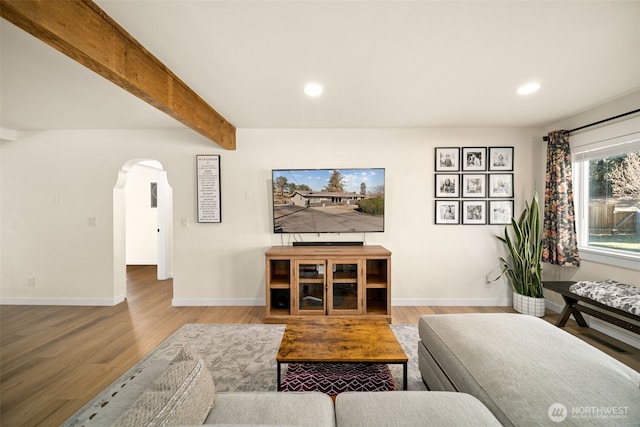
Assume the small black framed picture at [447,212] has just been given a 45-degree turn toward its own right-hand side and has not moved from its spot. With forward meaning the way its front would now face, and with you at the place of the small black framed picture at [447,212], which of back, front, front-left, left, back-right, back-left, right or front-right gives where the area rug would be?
front

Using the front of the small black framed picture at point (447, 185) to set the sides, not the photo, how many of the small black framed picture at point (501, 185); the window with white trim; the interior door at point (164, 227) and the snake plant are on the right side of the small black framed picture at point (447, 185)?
1

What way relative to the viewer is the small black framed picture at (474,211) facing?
toward the camera

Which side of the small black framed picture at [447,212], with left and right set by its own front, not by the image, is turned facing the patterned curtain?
left

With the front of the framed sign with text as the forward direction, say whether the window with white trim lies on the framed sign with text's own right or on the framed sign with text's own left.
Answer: on the framed sign with text's own left

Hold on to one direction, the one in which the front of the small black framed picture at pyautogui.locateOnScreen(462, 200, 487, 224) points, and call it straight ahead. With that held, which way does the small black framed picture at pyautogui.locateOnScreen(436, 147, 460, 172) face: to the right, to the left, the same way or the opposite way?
the same way

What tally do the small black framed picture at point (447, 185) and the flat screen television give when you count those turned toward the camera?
2

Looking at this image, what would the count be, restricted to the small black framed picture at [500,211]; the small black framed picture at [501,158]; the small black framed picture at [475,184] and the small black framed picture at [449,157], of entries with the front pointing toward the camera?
4

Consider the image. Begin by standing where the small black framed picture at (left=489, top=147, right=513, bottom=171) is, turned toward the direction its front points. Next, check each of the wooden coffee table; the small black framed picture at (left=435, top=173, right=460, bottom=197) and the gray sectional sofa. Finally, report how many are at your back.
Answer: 0

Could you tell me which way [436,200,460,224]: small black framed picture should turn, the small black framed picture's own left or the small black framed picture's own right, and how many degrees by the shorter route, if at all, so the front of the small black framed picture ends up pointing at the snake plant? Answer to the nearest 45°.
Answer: approximately 90° to the small black framed picture's own left

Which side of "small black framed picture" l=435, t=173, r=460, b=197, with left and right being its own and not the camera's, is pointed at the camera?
front

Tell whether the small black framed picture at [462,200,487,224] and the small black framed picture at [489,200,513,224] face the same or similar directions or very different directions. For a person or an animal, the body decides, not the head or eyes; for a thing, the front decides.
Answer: same or similar directions

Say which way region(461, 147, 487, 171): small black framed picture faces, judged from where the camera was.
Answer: facing the viewer
